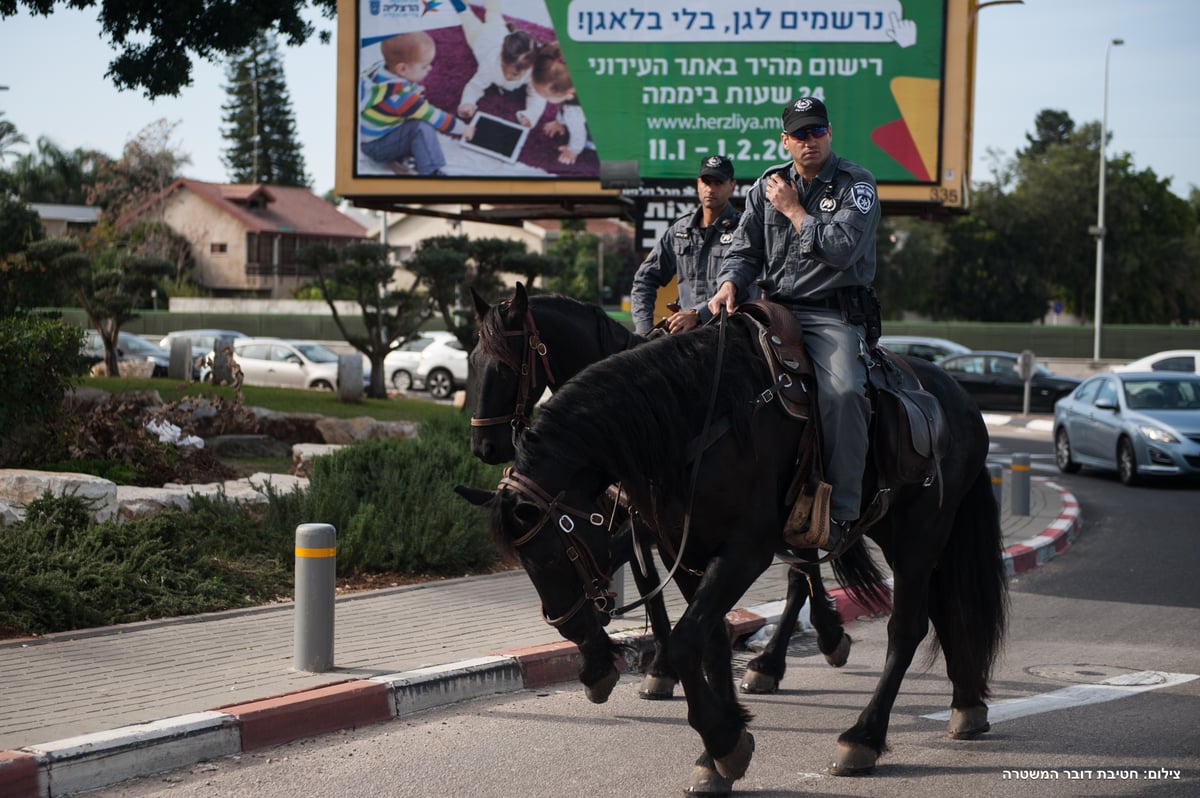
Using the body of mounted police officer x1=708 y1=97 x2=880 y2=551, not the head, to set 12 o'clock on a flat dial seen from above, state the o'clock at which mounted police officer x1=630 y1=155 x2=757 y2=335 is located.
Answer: mounted police officer x1=630 y1=155 x2=757 y2=335 is roughly at 4 o'clock from mounted police officer x1=708 y1=97 x2=880 y2=551.

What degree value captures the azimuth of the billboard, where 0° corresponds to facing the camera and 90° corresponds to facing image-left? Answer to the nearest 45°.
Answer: approximately 0°

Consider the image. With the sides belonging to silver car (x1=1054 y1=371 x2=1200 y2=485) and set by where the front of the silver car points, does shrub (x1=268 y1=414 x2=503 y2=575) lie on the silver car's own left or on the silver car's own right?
on the silver car's own right

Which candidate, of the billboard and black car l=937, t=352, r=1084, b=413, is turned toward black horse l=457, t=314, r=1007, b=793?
the billboard

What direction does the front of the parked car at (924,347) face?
to the viewer's right

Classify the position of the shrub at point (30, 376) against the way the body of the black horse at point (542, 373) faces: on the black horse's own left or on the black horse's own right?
on the black horse's own right

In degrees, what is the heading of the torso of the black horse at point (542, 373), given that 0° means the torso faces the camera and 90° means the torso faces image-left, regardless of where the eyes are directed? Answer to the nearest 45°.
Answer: approximately 45°

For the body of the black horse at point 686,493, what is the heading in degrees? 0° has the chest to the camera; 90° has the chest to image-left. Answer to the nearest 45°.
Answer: approximately 45°
